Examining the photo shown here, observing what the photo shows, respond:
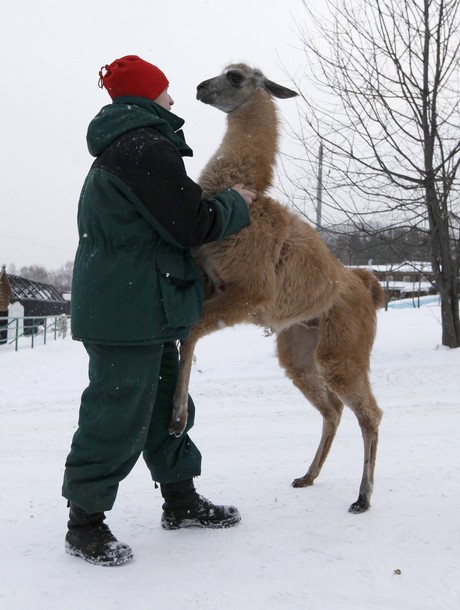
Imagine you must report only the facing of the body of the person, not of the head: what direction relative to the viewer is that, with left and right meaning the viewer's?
facing to the right of the viewer

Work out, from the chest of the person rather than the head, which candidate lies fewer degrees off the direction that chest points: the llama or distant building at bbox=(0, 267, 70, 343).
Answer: the llama

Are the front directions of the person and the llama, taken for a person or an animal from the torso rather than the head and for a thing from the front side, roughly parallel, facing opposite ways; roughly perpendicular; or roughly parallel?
roughly parallel, facing opposite ways

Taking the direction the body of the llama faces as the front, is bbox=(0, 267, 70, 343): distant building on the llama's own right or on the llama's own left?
on the llama's own right

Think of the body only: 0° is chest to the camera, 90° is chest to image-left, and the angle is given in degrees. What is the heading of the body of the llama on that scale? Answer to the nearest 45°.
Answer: approximately 90°

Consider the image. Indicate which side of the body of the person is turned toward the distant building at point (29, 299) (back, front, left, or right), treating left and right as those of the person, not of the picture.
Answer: left

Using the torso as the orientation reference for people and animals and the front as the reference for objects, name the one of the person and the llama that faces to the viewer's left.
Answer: the llama

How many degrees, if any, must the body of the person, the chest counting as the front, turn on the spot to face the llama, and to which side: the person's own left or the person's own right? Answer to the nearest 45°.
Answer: approximately 45° to the person's own left

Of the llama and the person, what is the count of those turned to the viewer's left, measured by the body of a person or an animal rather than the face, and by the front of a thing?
1
